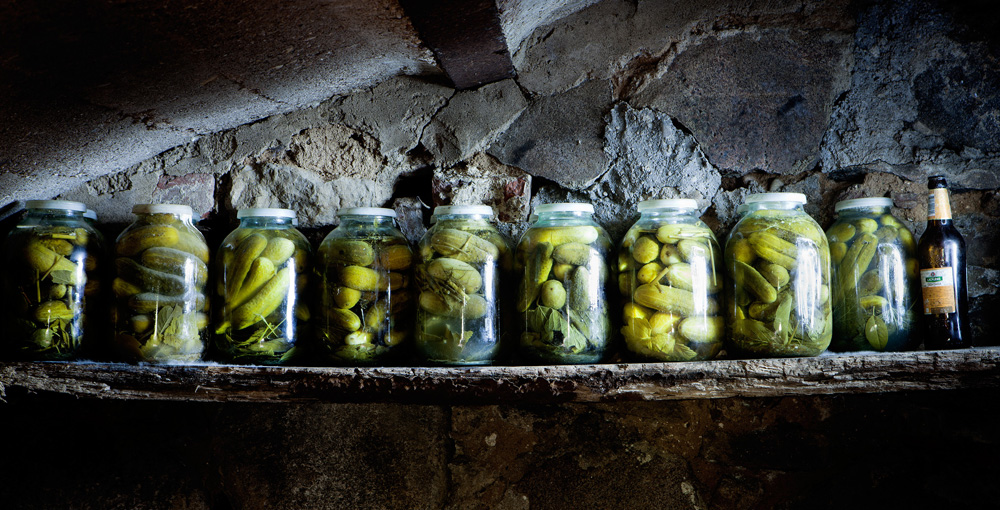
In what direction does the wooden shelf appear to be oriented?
toward the camera
